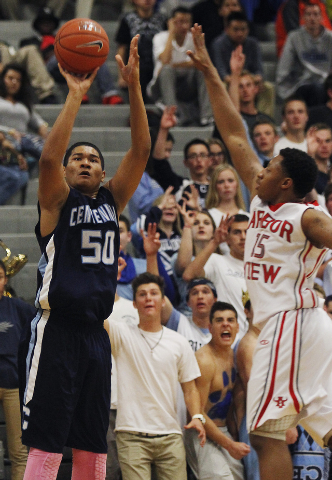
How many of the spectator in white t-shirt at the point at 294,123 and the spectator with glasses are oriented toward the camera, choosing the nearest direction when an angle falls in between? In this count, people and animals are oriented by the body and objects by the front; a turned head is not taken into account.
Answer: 2

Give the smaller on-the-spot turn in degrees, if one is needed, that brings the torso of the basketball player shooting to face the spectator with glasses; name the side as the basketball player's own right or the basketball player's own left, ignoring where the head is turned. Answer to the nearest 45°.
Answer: approximately 135° to the basketball player's own left

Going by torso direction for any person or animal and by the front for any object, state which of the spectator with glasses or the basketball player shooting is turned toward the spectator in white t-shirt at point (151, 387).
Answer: the spectator with glasses

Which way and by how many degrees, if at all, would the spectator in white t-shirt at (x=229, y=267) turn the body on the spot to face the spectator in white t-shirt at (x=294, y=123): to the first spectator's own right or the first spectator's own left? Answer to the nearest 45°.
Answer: approximately 135° to the first spectator's own left

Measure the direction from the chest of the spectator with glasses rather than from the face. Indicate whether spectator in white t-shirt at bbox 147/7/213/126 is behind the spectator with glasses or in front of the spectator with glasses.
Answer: behind

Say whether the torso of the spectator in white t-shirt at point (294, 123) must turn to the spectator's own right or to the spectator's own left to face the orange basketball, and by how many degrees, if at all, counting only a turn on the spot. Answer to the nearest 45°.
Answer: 0° — they already face it

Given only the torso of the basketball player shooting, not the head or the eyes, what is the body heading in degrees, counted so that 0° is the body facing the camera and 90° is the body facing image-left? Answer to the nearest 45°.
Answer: approximately 315°

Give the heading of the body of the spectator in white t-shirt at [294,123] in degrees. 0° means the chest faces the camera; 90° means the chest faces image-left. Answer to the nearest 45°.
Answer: approximately 0°

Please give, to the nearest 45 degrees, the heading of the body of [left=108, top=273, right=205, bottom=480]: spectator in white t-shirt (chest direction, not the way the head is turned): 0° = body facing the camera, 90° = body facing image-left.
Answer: approximately 0°

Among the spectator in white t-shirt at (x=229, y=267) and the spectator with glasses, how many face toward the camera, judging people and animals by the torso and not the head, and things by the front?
2

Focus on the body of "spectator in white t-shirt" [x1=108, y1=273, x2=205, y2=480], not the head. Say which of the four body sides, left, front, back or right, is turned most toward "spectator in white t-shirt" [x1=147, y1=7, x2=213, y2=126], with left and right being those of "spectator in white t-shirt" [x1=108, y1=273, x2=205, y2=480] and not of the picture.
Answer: back
